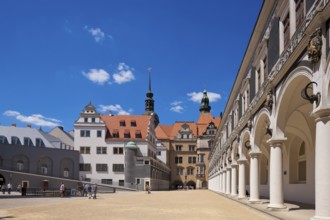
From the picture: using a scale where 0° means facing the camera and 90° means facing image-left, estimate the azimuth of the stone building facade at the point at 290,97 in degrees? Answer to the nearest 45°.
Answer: approximately 90°
